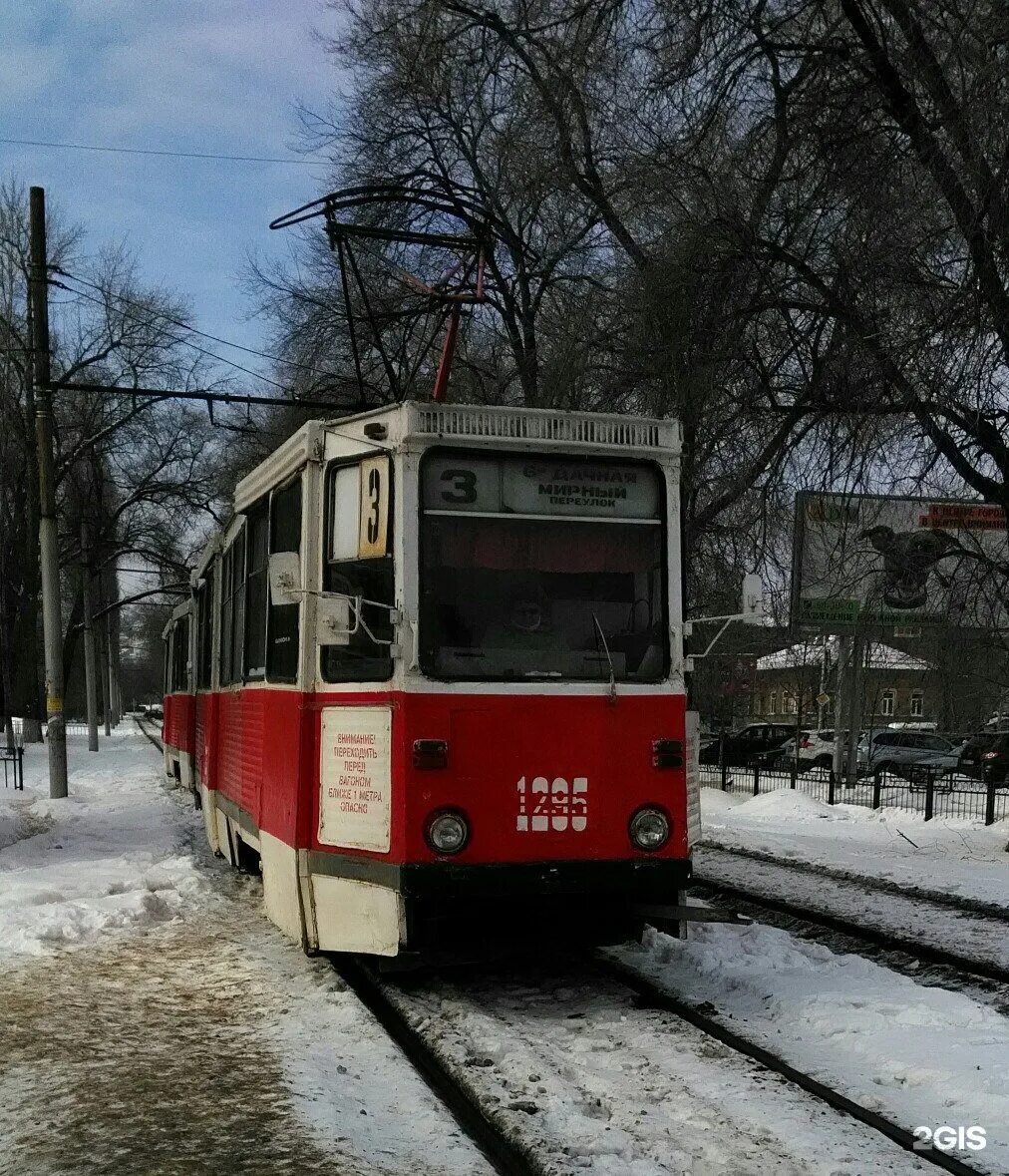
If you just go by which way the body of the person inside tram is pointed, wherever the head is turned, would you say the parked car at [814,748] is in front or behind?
behind

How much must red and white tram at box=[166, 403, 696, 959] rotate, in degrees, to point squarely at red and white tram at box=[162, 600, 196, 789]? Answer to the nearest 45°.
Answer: approximately 180°

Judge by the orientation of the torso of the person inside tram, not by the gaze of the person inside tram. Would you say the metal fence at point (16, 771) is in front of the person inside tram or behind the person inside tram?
behind

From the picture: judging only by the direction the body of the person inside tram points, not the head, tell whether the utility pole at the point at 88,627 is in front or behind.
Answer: behind

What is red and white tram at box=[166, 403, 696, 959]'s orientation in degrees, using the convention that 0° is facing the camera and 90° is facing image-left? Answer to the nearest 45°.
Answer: approximately 0°
